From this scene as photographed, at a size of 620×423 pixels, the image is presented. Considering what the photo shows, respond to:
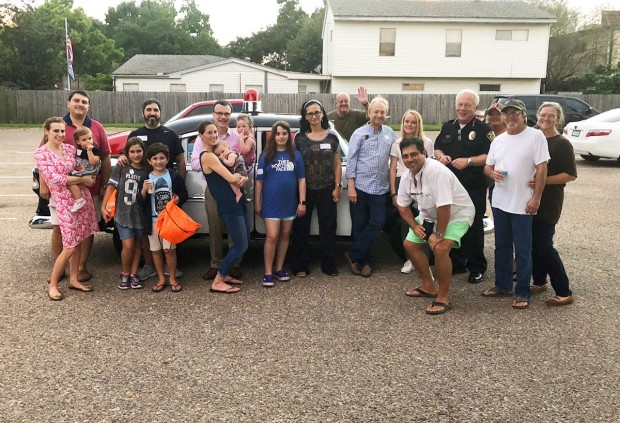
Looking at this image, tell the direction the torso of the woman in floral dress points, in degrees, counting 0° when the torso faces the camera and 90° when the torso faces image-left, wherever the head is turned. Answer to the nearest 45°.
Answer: approximately 315°

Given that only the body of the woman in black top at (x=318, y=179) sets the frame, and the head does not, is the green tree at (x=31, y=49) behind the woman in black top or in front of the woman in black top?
behind

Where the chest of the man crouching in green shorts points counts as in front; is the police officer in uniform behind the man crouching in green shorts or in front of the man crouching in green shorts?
behind

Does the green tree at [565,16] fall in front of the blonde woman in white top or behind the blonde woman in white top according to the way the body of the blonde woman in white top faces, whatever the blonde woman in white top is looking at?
behind

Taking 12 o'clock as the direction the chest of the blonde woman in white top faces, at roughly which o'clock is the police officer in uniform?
The police officer in uniform is roughly at 9 o'clock from the blonde woman in white top.

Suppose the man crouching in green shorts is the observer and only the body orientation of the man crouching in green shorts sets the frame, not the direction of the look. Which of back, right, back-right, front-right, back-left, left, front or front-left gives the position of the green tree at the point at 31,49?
right

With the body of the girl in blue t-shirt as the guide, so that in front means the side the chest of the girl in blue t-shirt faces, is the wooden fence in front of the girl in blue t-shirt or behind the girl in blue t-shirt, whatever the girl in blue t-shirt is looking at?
behind
